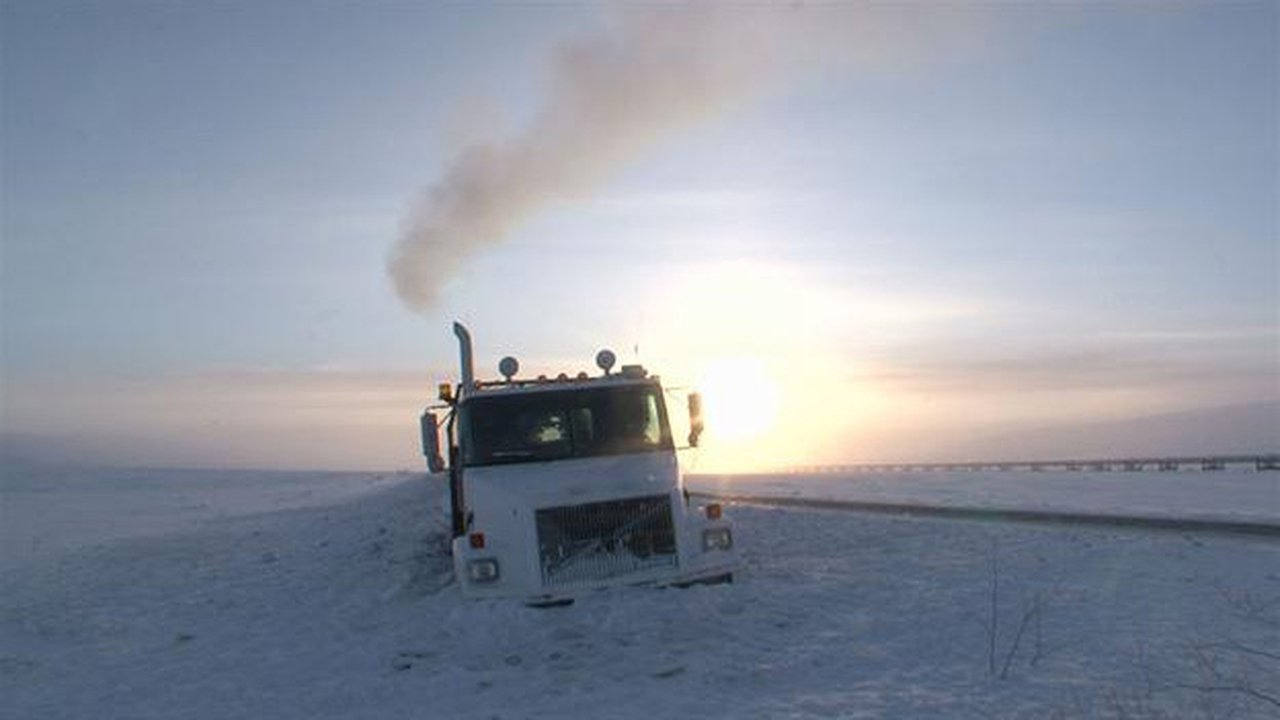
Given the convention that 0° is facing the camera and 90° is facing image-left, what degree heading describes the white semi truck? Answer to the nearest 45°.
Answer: approximately 0°
